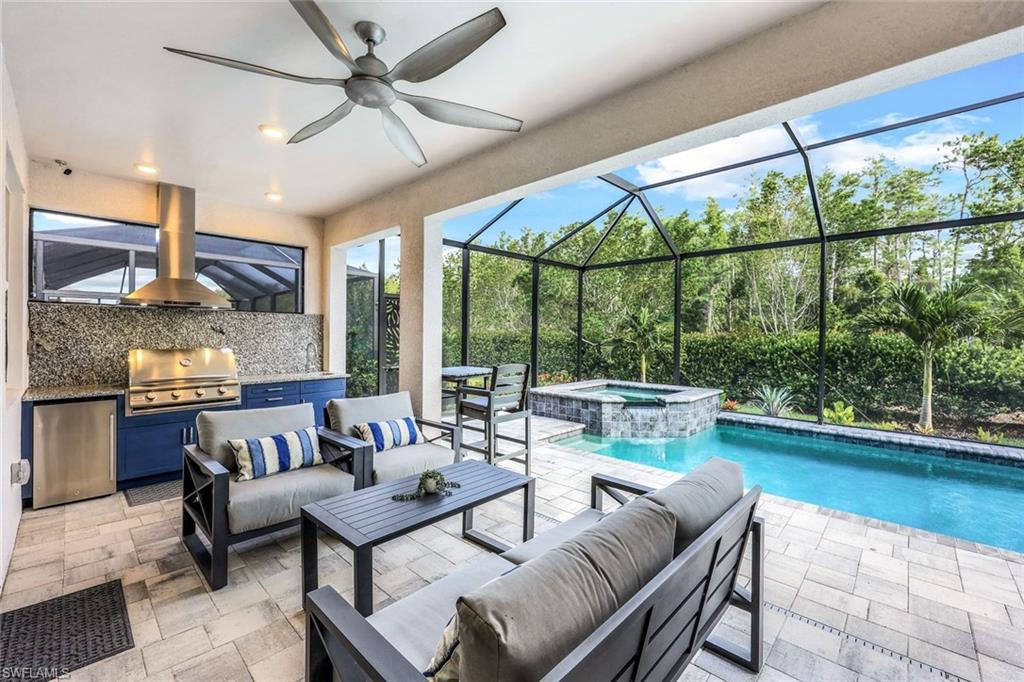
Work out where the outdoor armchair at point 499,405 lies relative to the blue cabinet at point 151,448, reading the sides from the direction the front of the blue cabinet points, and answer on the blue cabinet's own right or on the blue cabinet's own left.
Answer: on the blue cabinet's own left

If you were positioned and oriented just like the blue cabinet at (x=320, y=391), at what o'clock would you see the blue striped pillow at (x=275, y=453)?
The blue striped pillow is roughly at 12 o'clock from the blue cabinet.

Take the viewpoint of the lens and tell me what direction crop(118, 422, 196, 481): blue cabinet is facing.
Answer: facing the viewer

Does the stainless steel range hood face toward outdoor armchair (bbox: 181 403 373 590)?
yes

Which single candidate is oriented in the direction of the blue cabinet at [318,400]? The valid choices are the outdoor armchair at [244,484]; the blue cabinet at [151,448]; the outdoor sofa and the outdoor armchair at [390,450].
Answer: the outdoor sofa

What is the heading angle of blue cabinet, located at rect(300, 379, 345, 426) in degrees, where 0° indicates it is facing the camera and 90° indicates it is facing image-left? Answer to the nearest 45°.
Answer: approximately 0°

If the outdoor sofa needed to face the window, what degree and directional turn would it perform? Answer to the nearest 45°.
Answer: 0° — it already faces it

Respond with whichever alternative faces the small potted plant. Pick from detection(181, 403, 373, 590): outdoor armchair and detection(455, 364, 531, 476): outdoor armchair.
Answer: detection(181, 403, 373, 590): outdoor armchair

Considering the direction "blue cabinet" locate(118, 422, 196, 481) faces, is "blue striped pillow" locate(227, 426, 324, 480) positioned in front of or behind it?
in front

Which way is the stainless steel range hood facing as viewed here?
toward the camera

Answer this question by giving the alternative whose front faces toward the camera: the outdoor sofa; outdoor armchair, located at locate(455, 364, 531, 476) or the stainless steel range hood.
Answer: the stainless steel range hood

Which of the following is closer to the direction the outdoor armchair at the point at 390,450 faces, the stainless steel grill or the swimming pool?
the swimming pool

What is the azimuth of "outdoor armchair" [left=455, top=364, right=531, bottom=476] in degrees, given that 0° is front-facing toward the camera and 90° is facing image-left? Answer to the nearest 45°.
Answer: approximately 135°

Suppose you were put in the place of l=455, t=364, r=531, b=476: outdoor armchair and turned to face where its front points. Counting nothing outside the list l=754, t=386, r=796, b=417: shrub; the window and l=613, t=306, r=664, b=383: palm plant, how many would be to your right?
2

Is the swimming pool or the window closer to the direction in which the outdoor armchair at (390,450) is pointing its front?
the swimming pool

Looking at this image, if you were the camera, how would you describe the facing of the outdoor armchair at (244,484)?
facing the viewer and to the right of the viewer

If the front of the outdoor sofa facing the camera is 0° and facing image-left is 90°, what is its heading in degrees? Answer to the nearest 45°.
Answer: approximately 135°

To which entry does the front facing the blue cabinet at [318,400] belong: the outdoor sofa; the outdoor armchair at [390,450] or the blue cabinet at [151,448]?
the outdoor sofa

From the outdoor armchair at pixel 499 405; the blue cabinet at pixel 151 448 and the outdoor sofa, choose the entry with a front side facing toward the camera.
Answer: the blue cabinet

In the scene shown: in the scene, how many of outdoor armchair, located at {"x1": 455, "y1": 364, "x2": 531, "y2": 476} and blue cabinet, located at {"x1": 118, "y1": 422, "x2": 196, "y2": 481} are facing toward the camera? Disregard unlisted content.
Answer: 1
